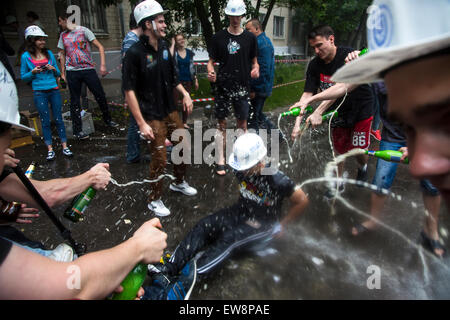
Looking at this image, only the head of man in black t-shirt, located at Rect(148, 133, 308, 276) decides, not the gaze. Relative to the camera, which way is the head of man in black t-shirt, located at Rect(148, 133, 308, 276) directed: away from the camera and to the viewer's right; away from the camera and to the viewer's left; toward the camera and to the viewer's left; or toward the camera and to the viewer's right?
toward the camera and to the viewer's left

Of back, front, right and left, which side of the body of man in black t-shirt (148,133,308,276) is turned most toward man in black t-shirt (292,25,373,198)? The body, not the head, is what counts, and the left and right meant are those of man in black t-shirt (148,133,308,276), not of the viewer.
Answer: back

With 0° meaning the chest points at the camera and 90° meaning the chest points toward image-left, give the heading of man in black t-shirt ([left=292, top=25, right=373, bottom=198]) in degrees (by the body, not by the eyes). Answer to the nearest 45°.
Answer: approximately 45°

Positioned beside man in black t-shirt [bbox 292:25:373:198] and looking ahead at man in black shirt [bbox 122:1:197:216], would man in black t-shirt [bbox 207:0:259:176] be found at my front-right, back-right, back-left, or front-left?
front-right

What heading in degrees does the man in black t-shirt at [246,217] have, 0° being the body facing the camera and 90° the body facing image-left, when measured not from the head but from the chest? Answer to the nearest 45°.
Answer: approximately 45°

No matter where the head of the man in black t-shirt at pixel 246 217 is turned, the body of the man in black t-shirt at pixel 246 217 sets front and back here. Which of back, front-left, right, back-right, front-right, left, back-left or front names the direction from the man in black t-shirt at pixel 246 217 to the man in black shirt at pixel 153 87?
right

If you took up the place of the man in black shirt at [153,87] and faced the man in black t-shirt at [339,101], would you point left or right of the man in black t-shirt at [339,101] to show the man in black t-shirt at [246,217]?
right

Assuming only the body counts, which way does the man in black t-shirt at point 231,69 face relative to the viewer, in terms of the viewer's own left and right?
facing the viewer

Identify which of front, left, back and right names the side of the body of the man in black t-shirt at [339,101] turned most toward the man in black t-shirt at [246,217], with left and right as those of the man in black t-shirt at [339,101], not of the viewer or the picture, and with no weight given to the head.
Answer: front

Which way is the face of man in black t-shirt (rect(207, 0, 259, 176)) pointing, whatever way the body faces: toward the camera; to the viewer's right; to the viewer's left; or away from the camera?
toward the camera

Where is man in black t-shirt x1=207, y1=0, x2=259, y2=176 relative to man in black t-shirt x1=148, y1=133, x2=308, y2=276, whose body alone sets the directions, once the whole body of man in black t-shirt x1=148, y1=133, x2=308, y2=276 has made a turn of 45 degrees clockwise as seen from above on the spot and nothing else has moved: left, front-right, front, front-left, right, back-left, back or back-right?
right

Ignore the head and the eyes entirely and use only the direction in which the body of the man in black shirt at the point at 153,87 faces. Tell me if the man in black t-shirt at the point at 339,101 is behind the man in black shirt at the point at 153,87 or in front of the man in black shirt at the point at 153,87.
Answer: in front

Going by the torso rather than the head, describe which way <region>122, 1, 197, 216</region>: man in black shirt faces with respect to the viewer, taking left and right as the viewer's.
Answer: facing the viewer and to the right of the viewer

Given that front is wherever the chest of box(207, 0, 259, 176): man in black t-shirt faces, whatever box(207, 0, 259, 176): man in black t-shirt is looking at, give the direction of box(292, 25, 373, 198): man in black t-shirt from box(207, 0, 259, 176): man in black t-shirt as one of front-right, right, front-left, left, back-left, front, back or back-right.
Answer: front-left

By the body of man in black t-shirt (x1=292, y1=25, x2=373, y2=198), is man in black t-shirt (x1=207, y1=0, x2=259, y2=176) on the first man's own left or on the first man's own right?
on the first man's own right

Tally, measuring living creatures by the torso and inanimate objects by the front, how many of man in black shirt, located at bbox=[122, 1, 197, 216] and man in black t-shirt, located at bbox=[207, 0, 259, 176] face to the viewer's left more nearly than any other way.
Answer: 0
